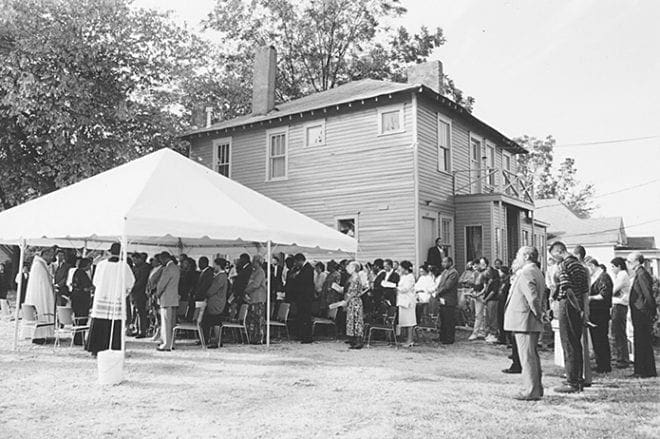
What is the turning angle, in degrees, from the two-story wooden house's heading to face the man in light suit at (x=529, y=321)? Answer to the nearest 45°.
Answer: approximately 45° to its right

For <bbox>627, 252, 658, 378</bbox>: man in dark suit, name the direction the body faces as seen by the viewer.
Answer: to the viewer's left

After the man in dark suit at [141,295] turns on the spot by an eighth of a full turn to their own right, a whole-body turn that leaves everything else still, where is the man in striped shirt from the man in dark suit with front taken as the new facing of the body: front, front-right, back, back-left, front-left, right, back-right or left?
back

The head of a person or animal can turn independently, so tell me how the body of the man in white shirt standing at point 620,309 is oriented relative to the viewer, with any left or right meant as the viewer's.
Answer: facing to the left of the viewer

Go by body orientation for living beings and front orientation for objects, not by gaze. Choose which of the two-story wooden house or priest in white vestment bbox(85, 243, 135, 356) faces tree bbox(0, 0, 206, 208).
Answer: the priest in white vestment

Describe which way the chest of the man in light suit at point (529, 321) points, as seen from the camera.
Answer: to the viewer's left

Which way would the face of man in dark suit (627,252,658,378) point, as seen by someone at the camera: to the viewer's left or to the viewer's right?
to the viewer's left

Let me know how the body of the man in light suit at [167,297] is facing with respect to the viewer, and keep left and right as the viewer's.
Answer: facing to the left of the viewer

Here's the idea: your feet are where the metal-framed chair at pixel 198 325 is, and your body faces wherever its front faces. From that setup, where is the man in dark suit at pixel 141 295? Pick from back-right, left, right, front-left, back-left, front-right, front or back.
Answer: front-right

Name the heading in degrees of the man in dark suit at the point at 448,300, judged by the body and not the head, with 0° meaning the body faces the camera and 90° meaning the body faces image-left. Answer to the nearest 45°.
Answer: approximately 90°

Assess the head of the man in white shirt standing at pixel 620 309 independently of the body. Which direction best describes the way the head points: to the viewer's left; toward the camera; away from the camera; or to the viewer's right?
to the viewer's left
